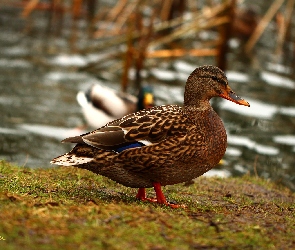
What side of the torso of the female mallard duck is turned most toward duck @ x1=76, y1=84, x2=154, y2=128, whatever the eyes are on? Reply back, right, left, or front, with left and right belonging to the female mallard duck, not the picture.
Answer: left

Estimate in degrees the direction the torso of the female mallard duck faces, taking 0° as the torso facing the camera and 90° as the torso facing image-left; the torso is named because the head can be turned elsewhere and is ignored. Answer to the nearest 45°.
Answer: approximately 270°
